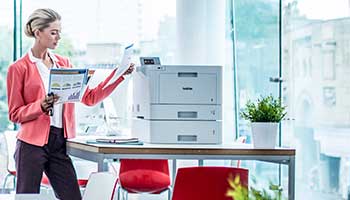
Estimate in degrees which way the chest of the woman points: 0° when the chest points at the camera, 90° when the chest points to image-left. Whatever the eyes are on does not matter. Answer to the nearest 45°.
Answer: approximately 315°

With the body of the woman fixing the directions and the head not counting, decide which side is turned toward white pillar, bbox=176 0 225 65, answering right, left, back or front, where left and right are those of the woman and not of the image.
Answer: left

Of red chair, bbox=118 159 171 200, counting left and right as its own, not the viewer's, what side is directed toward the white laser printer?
front

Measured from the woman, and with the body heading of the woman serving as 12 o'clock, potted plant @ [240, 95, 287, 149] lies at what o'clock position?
The potted plant is roughly at 11 o'clock from the woman.

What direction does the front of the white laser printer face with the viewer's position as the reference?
facing the viewer
